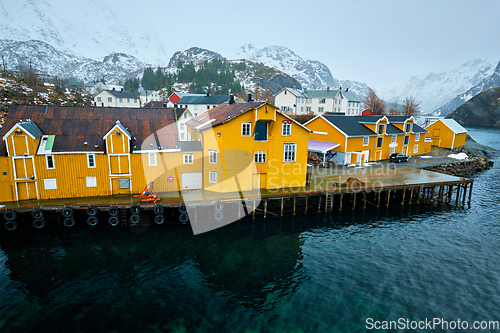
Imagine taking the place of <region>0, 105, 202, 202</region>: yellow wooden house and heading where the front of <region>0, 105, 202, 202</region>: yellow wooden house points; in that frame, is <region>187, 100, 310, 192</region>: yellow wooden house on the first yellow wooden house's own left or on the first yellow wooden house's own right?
on the first yellow wooden house's own left

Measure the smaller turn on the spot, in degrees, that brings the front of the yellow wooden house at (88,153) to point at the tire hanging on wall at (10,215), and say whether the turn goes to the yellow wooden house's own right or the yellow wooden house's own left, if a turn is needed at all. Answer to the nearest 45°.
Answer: approximately 90° to the yellow wooden house's own right

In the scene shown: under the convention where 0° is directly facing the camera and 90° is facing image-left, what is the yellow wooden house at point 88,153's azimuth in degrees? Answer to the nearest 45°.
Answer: approximately 0°
